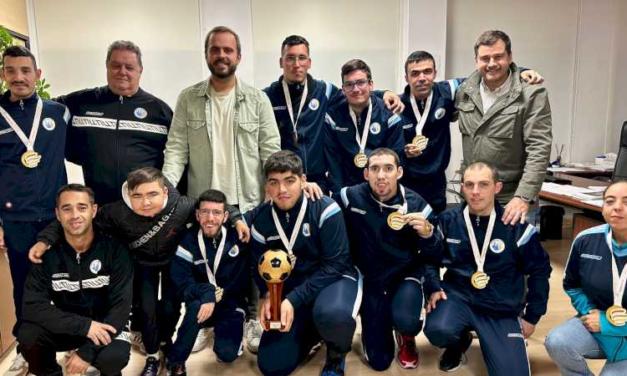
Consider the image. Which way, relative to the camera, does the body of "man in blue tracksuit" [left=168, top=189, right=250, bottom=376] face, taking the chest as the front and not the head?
toward the camera

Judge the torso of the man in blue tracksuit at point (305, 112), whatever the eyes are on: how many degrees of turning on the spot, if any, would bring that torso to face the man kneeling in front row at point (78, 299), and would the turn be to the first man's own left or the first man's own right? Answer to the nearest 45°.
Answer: approximately 45° to the first man's own right

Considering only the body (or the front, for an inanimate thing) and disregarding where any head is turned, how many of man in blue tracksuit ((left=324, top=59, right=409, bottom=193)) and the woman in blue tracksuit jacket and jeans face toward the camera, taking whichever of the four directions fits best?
2

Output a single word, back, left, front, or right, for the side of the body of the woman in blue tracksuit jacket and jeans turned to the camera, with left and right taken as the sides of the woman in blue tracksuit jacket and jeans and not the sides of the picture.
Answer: front
